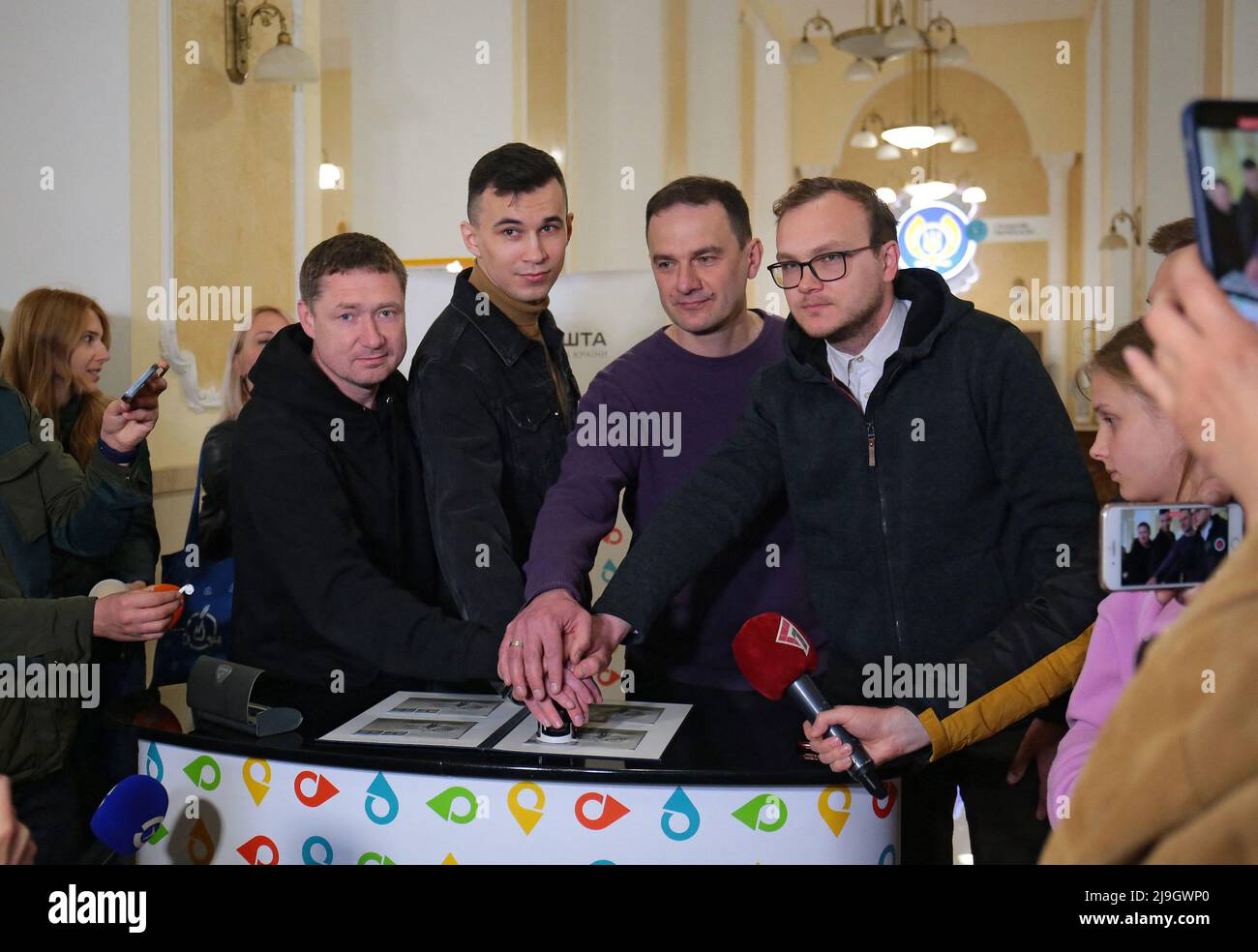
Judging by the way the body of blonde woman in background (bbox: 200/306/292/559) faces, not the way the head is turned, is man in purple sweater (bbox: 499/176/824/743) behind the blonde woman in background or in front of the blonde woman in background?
in front

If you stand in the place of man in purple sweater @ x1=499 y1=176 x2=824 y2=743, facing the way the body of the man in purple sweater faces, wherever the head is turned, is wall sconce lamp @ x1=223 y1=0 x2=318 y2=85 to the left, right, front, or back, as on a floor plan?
right

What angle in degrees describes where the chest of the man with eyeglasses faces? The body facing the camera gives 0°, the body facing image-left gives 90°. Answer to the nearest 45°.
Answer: approximately 45°

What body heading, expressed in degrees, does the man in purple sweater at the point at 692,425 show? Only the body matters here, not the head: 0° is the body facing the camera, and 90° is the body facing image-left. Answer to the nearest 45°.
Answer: approximately 45°

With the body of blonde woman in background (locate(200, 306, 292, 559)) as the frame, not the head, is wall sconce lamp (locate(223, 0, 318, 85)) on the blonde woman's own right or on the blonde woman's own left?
on the blonde woman's own left

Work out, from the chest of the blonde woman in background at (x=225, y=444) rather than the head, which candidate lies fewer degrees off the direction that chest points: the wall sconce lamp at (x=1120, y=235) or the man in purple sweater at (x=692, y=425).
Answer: the man in purple sweater

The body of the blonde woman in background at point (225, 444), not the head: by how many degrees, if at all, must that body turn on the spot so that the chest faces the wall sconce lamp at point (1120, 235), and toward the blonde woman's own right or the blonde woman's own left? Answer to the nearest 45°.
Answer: approximately 90° to the blonde woman's own left
